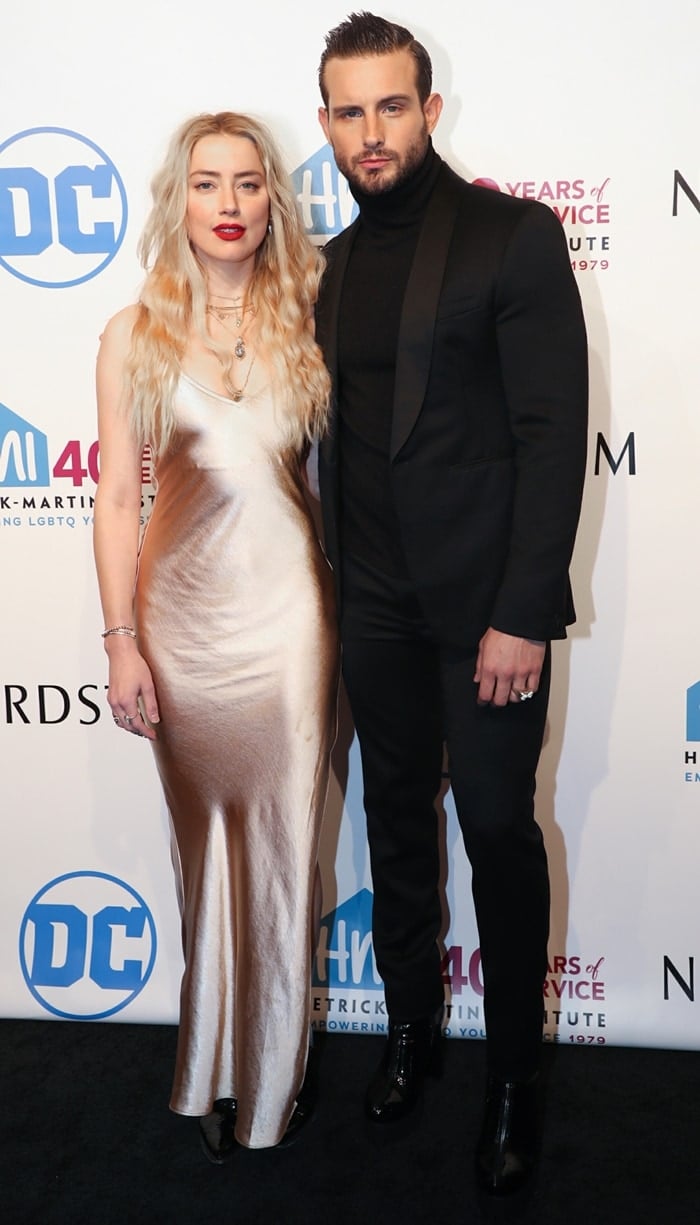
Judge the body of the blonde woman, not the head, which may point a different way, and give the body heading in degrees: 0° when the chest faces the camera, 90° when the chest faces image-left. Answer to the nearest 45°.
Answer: approximately 0°

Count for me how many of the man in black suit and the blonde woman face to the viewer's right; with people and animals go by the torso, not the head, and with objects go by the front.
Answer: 0

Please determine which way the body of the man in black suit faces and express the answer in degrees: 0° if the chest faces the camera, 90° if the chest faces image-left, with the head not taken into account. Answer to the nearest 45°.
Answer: approximately 45°
